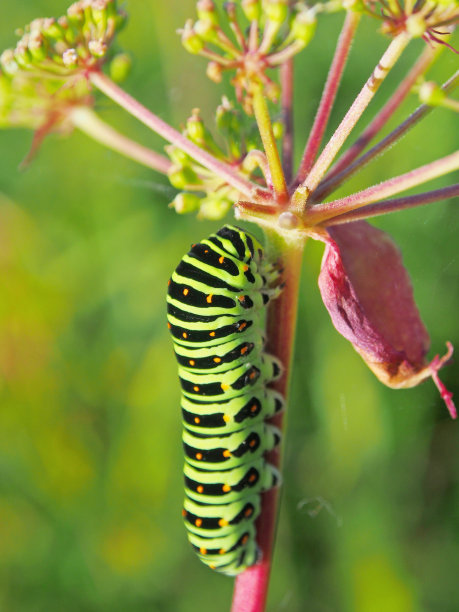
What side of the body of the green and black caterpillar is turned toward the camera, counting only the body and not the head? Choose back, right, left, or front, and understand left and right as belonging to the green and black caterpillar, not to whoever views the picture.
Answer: right
